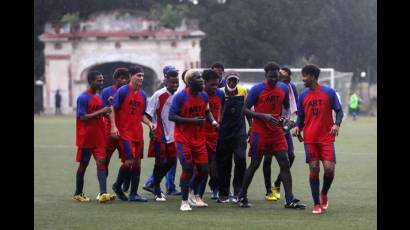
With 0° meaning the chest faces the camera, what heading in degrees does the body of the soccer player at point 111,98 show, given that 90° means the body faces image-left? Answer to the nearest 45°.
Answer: approximately 315°

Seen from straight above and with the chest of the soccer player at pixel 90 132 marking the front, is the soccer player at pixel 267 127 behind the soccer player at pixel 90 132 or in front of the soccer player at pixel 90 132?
in front

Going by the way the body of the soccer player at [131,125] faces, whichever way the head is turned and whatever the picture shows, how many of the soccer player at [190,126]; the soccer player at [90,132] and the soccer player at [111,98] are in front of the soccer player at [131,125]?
1

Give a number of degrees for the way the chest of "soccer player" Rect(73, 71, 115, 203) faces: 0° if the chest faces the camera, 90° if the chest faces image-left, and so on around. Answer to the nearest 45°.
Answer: approximately 315°

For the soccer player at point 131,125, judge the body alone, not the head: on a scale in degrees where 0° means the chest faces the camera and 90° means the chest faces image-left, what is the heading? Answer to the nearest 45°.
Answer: approximately 315°

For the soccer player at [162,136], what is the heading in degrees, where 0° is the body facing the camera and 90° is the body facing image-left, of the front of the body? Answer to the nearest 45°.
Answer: approximately 315°
